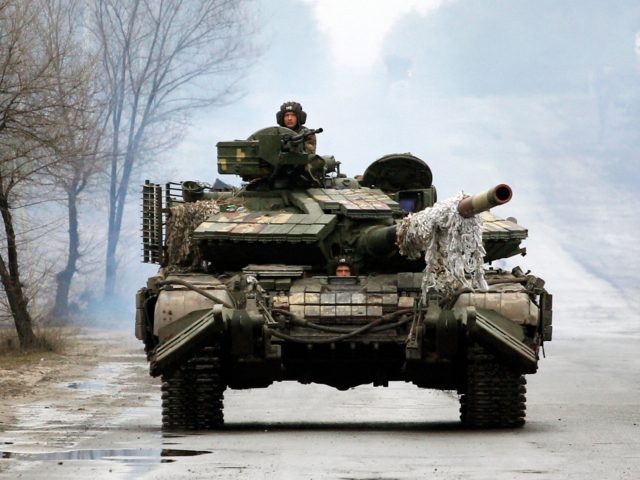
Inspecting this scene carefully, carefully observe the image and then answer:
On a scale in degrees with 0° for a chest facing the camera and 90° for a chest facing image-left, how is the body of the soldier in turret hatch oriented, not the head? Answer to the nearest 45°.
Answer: approximately 0°

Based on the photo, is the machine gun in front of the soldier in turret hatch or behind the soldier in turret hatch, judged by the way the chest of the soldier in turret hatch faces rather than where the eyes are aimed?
in front
